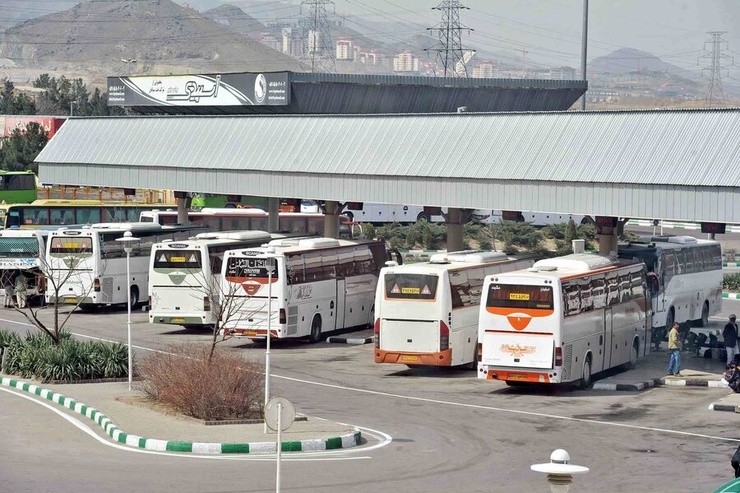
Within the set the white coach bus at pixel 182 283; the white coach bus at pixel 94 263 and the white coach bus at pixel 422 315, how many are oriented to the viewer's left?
0

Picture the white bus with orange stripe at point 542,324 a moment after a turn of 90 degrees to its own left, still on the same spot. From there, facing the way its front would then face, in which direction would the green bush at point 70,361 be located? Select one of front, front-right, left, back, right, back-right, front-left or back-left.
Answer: front-left

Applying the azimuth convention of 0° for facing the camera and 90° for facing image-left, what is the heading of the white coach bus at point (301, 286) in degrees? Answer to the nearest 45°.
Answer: approximately 225°

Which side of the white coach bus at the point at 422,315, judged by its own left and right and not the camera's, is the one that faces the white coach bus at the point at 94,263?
left

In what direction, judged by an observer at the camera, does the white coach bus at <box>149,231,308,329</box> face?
facing away from the viewer and to the right of the viewer

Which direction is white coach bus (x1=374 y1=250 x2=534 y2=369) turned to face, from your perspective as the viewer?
facing away from the viewer and to the right of the viewer

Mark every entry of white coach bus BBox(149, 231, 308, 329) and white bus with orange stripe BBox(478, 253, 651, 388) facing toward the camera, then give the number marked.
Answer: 0

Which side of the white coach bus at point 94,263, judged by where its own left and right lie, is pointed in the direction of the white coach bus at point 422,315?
right

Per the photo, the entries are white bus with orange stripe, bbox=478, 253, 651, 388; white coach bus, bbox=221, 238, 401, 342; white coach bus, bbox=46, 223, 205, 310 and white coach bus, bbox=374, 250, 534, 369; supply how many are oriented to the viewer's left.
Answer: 0

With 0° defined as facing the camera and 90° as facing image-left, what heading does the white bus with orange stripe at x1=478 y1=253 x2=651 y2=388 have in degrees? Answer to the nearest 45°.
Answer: approximately 225°

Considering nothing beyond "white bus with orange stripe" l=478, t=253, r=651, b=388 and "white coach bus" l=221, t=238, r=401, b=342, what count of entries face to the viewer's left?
0
